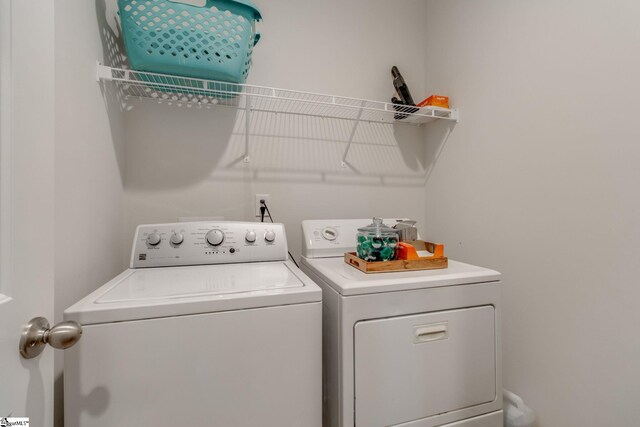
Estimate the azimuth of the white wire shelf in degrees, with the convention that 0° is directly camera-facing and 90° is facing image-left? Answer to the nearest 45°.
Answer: approximately 0°

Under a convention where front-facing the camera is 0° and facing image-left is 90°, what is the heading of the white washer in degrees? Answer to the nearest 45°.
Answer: approximately 0°

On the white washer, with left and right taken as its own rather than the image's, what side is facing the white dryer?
left

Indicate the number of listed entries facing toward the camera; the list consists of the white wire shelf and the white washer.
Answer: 2

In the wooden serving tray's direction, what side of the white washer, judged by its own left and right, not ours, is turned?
left
